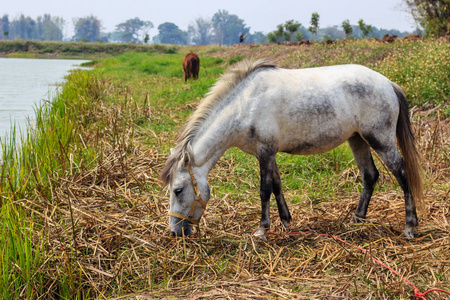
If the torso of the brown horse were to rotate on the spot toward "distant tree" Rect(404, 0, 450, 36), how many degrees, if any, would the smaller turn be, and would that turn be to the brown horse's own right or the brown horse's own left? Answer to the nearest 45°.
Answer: approximately 90° to the brown horse's own right

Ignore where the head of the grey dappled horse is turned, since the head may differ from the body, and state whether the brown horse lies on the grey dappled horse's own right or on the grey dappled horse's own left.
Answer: on the grey dappled horse's own right

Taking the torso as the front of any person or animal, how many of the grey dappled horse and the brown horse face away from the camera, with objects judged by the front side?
1

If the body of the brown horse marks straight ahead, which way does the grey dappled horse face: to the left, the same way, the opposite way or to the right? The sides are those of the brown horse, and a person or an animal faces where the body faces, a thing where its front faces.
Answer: to the left

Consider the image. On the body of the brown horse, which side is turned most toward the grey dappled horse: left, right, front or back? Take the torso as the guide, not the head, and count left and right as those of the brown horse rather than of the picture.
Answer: back

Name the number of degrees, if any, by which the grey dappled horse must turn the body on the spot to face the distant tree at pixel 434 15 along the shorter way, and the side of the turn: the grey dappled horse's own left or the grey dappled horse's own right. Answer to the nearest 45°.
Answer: approximately 90° to the grey dappled horse's own right

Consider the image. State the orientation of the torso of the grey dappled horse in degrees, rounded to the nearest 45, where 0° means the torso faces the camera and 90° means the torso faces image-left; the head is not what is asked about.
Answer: approximately 90°

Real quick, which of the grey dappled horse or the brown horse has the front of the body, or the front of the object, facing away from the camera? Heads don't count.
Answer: the brown horse

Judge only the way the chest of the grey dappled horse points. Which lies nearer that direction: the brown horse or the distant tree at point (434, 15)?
the brown horse

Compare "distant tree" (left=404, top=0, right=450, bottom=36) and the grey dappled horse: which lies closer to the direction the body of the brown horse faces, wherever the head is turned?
the distant tree

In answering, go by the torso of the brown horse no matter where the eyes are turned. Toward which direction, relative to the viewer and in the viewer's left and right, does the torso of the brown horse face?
facing away from the viewer
